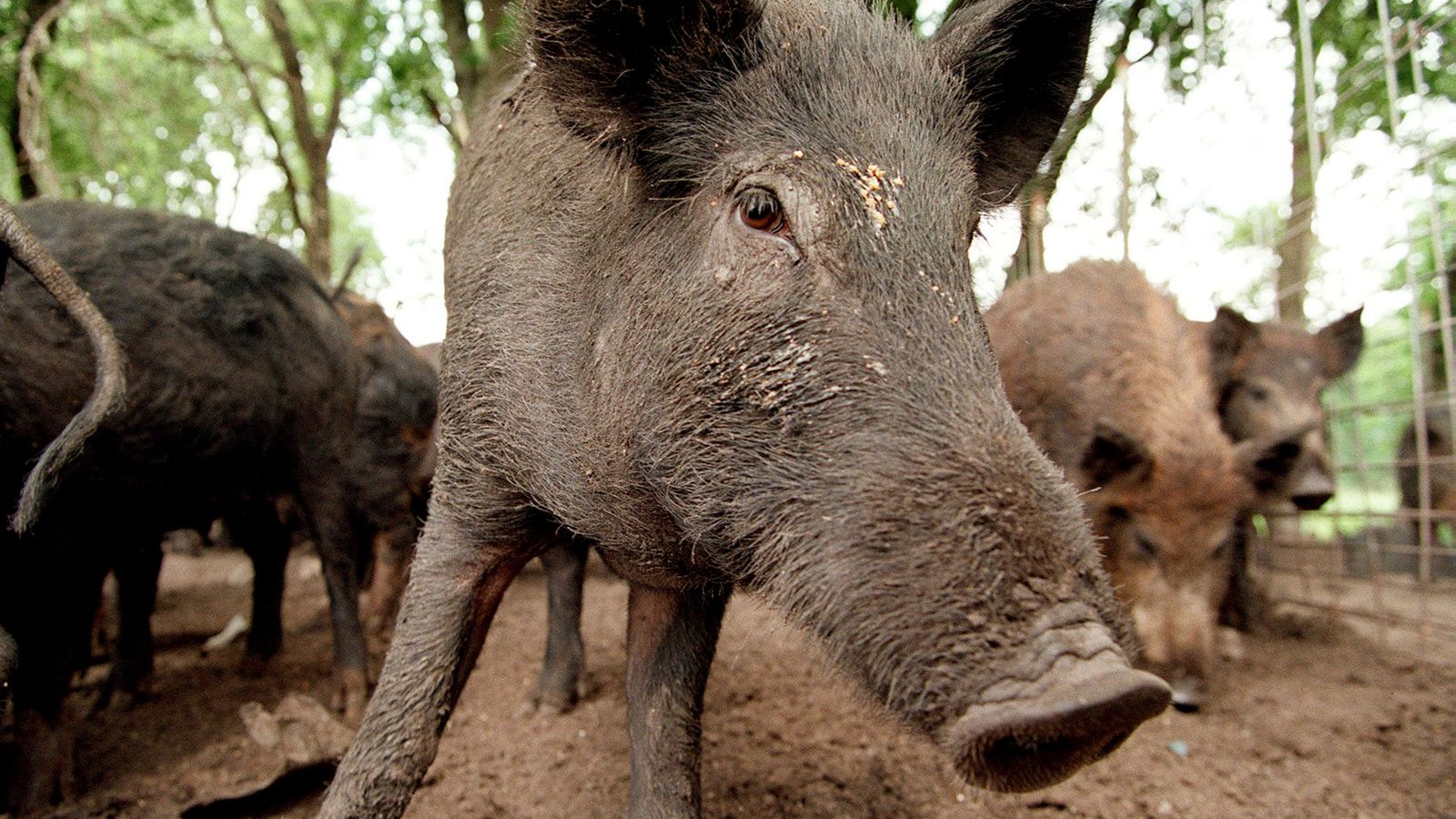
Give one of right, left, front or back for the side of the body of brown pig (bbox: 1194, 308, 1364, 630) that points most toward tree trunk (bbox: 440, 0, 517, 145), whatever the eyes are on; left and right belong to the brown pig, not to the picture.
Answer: right

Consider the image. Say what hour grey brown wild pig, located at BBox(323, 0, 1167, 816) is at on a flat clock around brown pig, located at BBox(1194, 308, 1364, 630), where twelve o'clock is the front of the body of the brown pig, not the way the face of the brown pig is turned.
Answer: The grey brown wild pig is roughly at 2 o'clock from the brown pig.

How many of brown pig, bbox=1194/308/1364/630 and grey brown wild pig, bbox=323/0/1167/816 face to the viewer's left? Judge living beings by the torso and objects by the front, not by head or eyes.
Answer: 0

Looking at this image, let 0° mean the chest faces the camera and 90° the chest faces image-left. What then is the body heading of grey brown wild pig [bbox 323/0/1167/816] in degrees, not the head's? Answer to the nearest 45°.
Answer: approximately 315°

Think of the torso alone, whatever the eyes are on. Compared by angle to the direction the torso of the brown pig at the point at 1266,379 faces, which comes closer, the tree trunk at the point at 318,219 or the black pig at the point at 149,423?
the black pig

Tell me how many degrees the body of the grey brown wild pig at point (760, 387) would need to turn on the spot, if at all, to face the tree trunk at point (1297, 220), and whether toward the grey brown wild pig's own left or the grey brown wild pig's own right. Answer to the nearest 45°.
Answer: approximately 90° to the grey brown wild pig's own left

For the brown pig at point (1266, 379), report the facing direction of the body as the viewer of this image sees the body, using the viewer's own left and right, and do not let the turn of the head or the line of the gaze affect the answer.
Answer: facing the viewer and to the right of the viewer

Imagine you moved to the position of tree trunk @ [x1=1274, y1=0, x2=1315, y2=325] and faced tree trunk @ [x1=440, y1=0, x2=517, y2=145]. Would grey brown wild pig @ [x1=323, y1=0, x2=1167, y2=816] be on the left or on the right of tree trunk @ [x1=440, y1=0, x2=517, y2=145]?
left

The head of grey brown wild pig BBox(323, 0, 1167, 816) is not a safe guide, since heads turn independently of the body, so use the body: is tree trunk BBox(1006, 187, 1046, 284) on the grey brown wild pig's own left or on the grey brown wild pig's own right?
on the grey brown wild pig's own left
